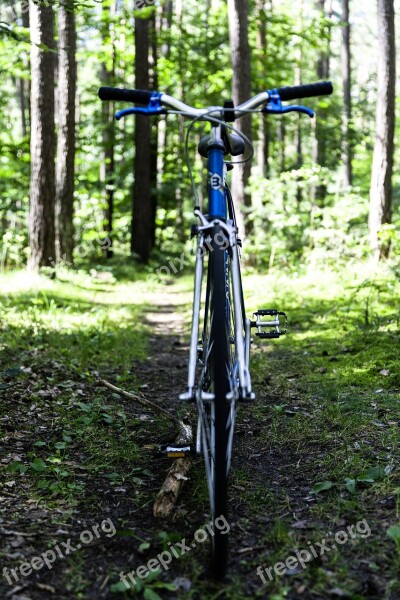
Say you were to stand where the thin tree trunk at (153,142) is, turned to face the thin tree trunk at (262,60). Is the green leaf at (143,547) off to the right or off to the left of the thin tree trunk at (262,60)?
right

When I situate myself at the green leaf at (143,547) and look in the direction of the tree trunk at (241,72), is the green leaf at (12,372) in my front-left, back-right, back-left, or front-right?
front-left

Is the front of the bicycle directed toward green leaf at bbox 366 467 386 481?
no
